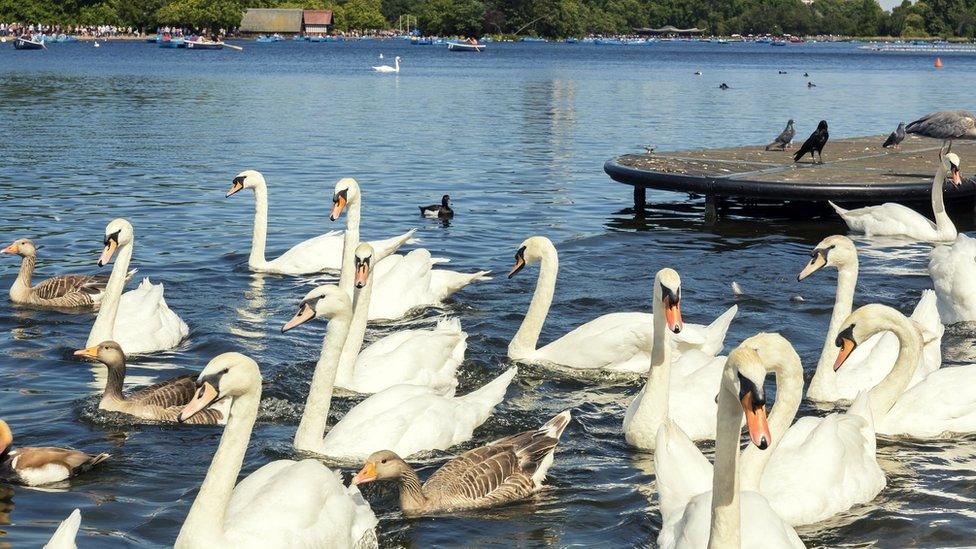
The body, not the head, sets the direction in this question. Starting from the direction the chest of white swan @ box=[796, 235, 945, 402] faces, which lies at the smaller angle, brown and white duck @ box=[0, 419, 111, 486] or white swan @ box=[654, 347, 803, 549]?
the brown and white duck

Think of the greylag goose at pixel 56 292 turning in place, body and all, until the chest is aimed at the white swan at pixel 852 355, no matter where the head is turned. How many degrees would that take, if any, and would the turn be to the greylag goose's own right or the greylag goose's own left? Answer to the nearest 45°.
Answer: approximately 135° to the greylag goose's own left

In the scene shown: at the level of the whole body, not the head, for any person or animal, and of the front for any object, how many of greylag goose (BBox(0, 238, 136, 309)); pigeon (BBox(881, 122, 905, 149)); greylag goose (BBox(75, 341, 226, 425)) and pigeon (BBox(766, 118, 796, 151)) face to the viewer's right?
2

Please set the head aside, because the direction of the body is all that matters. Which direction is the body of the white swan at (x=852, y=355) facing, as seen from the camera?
to the viewer's left

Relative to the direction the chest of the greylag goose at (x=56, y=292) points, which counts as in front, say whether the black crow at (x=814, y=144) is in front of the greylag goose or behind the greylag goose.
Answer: behind

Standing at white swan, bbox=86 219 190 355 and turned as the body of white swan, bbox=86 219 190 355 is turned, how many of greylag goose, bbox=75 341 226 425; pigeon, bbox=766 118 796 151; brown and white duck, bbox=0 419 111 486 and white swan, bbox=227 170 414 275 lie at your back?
2

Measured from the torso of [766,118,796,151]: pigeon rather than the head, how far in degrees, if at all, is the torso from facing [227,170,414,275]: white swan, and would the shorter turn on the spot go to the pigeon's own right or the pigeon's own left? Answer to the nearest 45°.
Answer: approximately 135° to the pigeon's own right

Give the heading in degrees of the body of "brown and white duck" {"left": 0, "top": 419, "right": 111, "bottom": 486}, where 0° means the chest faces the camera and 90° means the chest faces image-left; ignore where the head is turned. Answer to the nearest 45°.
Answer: approximately 90°

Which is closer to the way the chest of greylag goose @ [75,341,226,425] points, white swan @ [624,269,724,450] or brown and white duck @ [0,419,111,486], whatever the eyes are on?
the brown and white duck

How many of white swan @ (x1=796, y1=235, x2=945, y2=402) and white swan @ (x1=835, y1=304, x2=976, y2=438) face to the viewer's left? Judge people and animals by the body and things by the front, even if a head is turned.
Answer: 2

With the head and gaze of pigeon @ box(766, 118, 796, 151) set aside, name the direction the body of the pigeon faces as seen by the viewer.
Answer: to the viewer's right

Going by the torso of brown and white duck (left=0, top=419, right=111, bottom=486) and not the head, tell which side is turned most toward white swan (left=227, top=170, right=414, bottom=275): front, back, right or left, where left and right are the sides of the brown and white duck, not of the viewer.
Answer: right

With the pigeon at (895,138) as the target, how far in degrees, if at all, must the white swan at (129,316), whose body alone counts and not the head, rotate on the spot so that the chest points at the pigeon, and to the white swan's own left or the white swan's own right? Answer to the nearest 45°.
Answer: approximately 180°

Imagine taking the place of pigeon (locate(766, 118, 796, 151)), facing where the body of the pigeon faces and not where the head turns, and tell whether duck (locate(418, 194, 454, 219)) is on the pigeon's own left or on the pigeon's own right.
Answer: on the pigeon's own right

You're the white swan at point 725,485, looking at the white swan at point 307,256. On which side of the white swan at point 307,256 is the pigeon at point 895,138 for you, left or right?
right
